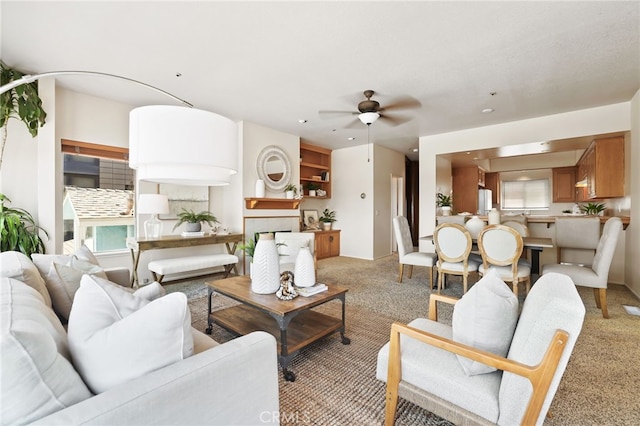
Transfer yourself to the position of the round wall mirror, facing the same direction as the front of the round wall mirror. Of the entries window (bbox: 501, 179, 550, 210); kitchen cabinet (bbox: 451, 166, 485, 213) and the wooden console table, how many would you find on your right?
1

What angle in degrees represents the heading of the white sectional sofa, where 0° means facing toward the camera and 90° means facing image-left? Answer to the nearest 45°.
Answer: approximately 225°

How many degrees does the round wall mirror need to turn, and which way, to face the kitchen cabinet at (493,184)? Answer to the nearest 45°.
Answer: approximately 45° to its left

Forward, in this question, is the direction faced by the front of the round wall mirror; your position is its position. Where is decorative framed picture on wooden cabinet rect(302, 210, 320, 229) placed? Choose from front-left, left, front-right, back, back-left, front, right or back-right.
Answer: left

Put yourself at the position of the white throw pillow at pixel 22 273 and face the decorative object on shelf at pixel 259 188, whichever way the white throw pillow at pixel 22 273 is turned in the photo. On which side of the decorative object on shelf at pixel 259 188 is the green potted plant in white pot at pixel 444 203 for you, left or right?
right

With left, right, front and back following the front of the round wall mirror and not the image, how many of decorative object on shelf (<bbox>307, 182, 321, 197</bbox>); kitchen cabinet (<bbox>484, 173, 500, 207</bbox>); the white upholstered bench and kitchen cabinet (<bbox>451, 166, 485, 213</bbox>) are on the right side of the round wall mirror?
1

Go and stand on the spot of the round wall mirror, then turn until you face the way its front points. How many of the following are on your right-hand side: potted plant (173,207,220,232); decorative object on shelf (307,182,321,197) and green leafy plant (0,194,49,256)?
2

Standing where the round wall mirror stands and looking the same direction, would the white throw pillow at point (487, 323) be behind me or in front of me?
in front

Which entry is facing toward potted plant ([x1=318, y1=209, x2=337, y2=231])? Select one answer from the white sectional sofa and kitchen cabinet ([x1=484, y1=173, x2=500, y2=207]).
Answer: the white sectional sofa

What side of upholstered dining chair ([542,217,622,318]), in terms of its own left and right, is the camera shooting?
left

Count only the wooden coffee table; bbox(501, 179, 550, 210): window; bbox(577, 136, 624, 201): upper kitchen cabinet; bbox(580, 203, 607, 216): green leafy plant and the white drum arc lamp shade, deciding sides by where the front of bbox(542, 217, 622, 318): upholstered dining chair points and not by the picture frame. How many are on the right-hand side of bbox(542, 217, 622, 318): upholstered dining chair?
3

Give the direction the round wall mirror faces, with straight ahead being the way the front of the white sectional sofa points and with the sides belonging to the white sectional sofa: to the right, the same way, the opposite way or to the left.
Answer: to the right
